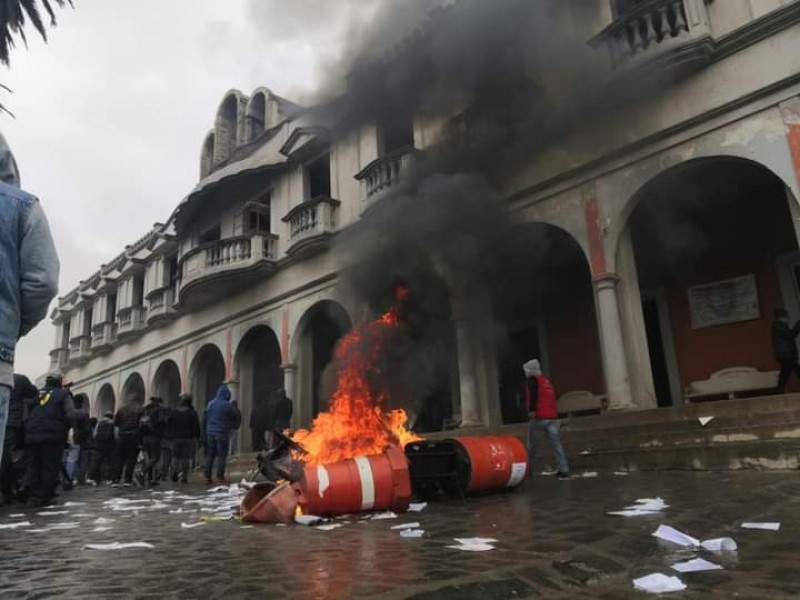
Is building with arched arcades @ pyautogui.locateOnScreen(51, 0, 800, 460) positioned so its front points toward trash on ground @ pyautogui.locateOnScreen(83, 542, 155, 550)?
yes

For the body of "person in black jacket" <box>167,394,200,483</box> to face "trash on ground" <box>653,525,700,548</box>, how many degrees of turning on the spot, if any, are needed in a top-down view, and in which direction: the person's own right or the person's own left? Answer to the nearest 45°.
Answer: approximately 180°

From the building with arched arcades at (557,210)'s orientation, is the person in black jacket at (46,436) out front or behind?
out front

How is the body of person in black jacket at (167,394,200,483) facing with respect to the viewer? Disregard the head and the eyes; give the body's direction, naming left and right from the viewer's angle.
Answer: facing away from the viewer

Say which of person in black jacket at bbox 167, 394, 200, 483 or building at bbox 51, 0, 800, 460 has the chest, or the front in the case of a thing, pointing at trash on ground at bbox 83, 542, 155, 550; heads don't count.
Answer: the building

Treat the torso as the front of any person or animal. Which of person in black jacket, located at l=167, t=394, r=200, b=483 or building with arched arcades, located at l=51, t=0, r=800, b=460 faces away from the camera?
the person in black jacket

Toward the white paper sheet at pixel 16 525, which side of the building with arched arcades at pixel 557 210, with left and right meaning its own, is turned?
front

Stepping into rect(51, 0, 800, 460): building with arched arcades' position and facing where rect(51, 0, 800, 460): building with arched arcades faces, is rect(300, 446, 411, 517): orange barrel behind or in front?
in front

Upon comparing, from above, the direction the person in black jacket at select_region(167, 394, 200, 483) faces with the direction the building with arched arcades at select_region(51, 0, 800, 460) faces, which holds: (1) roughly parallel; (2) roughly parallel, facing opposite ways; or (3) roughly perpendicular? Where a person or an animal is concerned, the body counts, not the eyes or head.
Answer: roughly perpendicular

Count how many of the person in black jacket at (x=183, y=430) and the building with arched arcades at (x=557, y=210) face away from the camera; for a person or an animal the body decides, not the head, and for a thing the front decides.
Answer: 1
